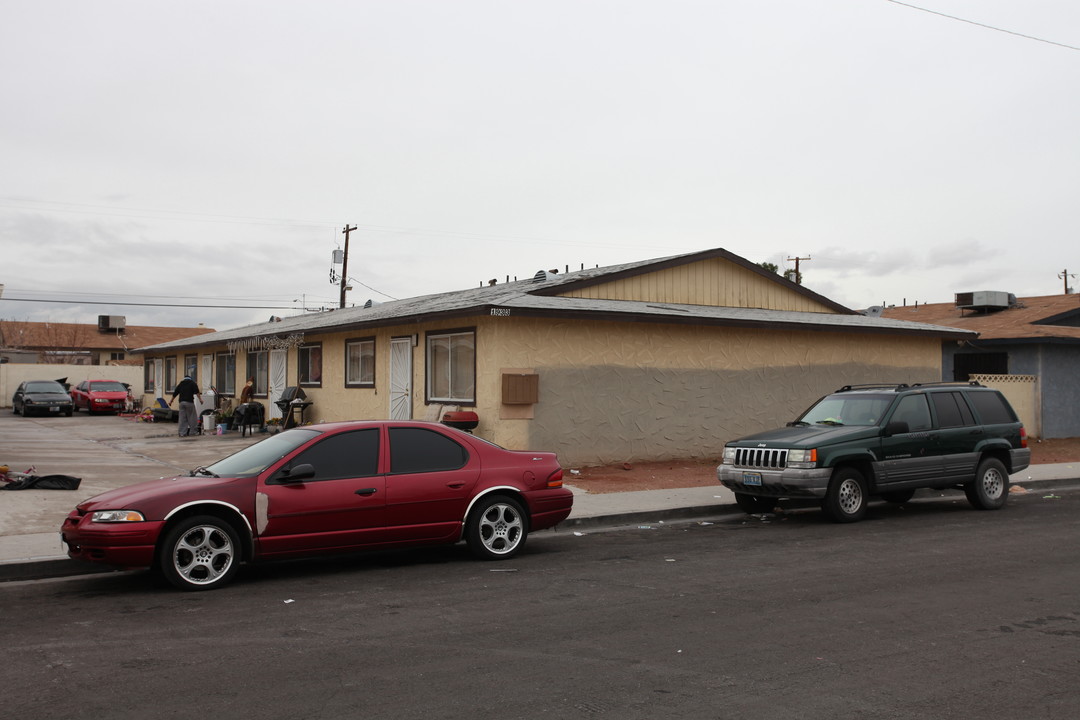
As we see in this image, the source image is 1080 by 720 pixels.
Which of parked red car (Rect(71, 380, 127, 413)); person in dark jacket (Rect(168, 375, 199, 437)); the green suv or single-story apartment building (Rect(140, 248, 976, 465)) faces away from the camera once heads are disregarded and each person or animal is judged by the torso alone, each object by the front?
the person in dark jacket

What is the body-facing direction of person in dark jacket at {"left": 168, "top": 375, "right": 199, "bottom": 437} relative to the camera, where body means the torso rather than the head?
away from the camera

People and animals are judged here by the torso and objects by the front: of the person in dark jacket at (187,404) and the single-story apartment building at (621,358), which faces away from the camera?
the person in dark jacket

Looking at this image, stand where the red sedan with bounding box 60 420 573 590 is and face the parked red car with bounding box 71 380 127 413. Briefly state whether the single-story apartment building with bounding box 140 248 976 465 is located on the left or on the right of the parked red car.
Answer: right

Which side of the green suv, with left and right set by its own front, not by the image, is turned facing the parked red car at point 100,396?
right

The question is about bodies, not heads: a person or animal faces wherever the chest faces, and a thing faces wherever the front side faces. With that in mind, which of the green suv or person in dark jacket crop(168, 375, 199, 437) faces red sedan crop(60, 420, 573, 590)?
the green suv

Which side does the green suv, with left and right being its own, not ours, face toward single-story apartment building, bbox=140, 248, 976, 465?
right

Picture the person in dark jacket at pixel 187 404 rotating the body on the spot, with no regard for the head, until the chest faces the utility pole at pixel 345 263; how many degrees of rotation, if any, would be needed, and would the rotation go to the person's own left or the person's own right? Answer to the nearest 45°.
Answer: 0° — they already face it

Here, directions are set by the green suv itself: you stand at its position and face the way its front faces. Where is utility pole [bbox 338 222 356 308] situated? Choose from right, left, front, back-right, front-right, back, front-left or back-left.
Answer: right

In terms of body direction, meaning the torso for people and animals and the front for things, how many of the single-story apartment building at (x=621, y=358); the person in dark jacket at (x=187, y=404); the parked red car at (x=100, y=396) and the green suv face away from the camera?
1

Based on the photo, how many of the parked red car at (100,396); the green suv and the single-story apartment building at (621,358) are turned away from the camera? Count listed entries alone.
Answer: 0

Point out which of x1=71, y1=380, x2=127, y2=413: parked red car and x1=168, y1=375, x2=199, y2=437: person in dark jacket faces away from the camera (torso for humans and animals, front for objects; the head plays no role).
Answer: the person in dark jacket

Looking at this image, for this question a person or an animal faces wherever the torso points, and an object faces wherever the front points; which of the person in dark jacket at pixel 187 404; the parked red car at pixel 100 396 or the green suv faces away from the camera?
the person in dark jacket

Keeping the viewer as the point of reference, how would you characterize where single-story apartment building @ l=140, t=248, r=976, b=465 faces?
facing the viewer and to the left of the viewer

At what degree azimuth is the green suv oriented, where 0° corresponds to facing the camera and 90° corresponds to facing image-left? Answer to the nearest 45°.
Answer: approximately 45°

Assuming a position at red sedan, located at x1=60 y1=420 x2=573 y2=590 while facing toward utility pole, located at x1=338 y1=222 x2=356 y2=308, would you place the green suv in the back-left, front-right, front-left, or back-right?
front-right
